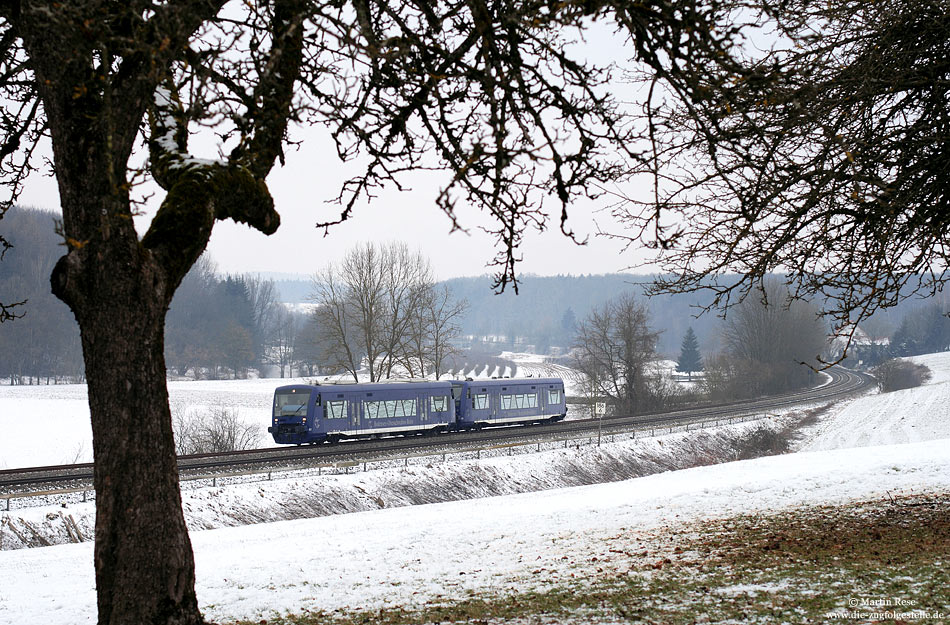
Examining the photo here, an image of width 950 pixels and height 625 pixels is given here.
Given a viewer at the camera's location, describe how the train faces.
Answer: facing the viewer and to the left of the viewer

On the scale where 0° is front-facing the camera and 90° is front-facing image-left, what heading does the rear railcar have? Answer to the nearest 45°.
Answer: approximately 45°

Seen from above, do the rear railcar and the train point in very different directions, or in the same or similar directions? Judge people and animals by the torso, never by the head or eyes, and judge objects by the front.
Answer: same or similar directions

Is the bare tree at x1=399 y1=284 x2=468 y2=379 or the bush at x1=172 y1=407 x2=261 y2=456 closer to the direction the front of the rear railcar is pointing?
the bush

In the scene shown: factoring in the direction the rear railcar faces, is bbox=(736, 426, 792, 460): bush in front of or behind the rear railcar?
behind
